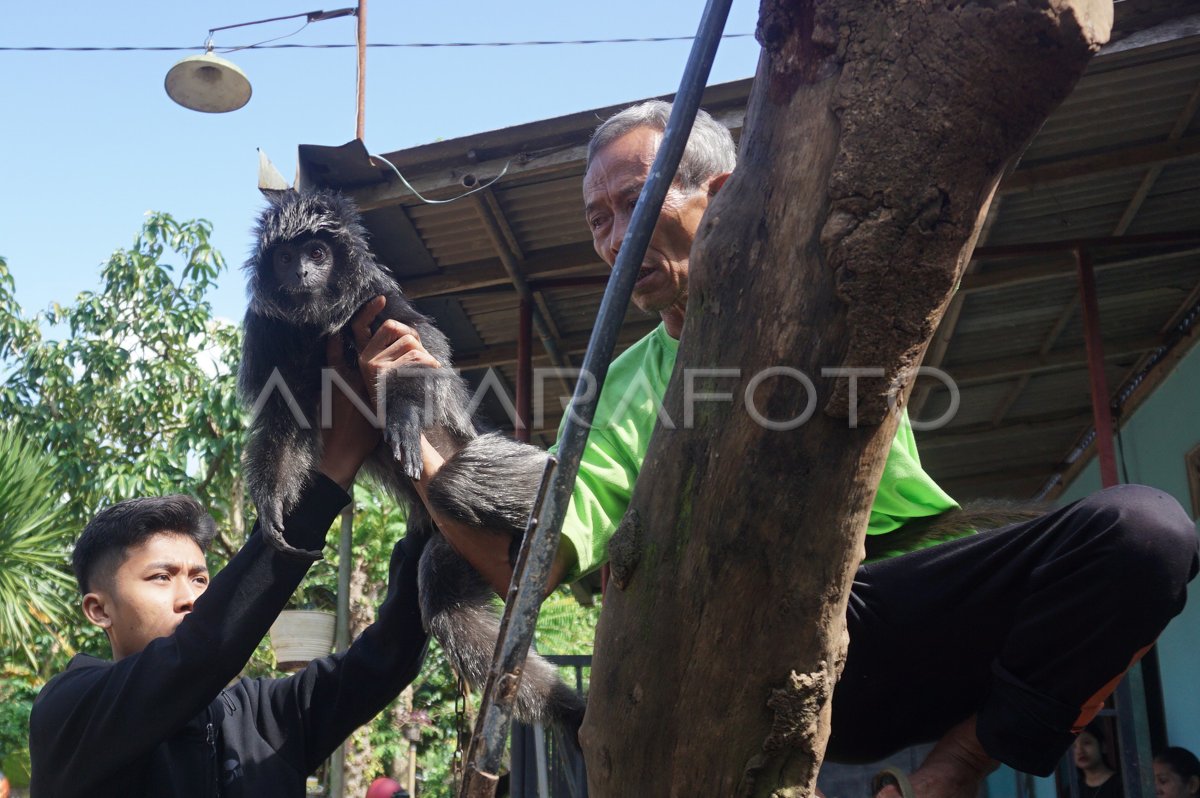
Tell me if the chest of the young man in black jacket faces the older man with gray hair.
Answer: yes

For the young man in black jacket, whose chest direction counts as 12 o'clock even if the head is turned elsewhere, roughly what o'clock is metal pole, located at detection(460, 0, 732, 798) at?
The metal pole is roughly at 1 o'clock from the young man in black jacket.

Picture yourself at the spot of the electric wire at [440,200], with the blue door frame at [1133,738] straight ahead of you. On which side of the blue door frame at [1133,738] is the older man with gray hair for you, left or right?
right

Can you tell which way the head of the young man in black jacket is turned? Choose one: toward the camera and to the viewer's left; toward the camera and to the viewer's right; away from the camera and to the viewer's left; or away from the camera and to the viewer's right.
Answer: toward the camera and to the viewer's right

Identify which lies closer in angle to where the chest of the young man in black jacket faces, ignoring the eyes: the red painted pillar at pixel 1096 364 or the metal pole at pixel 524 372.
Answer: the red painted pillar

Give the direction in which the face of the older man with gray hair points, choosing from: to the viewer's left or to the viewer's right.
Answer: to the viewer's left

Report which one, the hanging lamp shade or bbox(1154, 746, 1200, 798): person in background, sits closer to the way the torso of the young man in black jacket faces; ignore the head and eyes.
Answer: the person in background

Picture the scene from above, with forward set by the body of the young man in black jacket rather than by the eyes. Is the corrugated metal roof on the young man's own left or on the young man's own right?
on the young man's own left

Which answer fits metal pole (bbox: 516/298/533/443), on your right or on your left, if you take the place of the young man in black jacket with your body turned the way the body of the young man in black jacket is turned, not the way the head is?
on your left

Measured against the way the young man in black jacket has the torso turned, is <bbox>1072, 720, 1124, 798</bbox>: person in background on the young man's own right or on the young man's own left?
on the young man's own left
